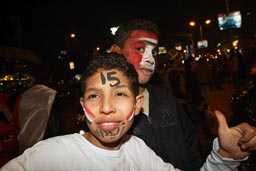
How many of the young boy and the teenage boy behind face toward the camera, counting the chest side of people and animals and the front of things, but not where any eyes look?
2

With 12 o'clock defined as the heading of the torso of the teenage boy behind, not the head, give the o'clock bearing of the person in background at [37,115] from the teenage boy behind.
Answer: The person in background is roughly at 4 o'clock from the teenage boy behind.

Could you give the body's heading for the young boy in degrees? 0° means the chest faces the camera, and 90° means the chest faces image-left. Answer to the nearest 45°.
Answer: approximately 0°

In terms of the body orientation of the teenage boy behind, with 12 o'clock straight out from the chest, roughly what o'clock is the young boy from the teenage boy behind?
The young boy is roughly at 1 o'clock from the teenage boy behind.

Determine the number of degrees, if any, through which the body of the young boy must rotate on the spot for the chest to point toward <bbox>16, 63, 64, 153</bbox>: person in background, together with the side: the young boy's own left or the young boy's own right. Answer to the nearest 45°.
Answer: approximately 135° to the young boy's own right

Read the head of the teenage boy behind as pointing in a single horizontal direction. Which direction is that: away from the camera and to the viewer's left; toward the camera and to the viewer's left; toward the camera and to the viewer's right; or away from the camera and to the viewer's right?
toward the camera and to the viewer's right

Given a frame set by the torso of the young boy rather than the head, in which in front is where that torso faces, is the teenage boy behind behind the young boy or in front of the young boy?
behind

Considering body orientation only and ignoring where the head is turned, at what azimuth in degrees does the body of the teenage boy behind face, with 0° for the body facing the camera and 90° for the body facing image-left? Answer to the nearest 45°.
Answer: approximately 0°
